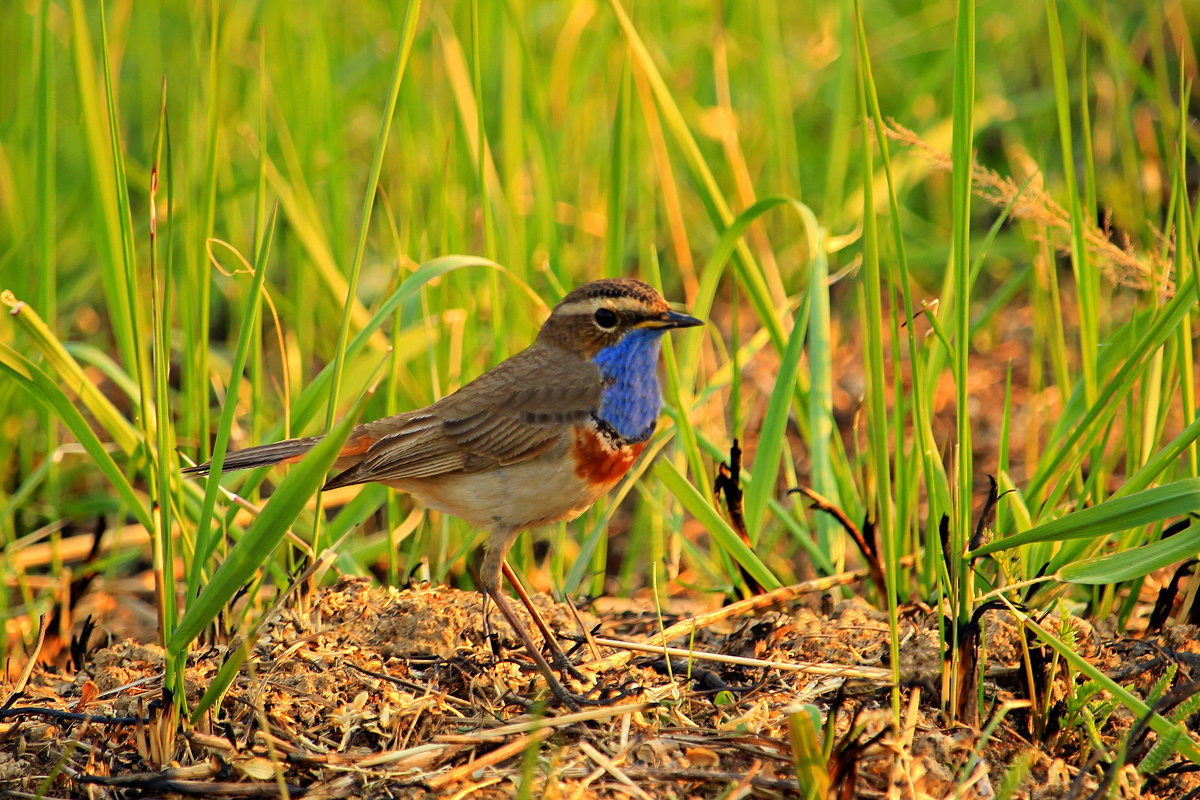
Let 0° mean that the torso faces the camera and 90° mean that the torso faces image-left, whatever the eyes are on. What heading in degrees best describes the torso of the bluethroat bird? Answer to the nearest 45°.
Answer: approximately 270°

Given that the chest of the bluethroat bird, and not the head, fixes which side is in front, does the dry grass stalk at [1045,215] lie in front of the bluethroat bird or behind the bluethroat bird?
in front
